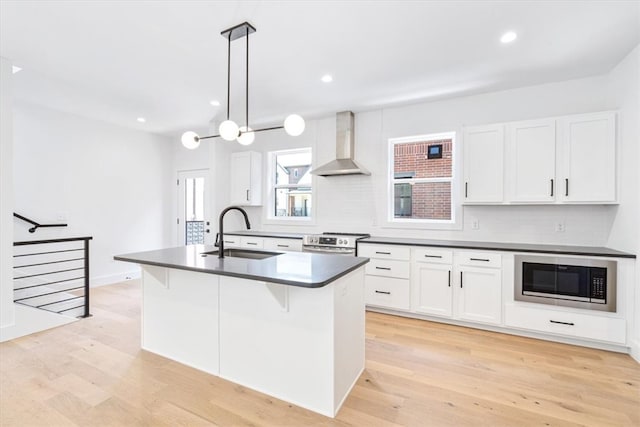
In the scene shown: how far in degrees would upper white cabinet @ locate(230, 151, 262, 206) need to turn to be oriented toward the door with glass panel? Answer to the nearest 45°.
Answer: approximately 90° to its right

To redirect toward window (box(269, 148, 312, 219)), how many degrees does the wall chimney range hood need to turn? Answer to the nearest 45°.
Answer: approximately 90° to its right

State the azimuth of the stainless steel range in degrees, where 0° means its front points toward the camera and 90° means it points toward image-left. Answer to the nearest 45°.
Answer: approximately 45°

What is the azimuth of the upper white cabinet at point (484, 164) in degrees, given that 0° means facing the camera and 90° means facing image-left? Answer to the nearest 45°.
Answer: approximately 0°

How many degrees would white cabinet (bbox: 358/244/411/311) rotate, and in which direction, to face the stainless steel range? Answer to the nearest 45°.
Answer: approximately 90° to its right

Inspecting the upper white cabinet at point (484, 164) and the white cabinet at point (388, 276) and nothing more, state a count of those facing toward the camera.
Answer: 2

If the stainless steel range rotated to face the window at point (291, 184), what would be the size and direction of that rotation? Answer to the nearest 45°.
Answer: approximately 90° to its right
